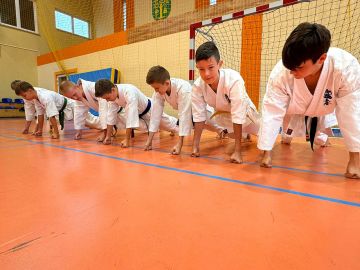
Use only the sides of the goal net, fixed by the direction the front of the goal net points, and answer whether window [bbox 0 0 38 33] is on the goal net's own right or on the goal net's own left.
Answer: on the goal net's own right

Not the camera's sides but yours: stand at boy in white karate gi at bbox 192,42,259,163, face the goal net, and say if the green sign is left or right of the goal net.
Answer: left

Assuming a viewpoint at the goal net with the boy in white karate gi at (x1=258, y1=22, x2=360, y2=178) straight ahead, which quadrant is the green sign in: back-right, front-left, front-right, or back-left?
back-right

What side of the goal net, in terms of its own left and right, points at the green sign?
right

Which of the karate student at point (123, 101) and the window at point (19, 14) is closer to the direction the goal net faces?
the karate student

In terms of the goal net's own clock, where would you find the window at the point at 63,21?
The window is roughly at 2 o'clock from the goal net.

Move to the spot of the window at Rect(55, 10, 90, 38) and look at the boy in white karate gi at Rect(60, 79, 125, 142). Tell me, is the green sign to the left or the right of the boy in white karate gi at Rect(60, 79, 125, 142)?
left

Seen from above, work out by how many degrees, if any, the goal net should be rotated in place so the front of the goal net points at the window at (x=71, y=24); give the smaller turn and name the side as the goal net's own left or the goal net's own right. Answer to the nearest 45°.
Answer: approximately 45° to the goal net's own right

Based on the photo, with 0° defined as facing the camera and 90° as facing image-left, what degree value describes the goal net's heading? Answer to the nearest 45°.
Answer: approximately 45°
